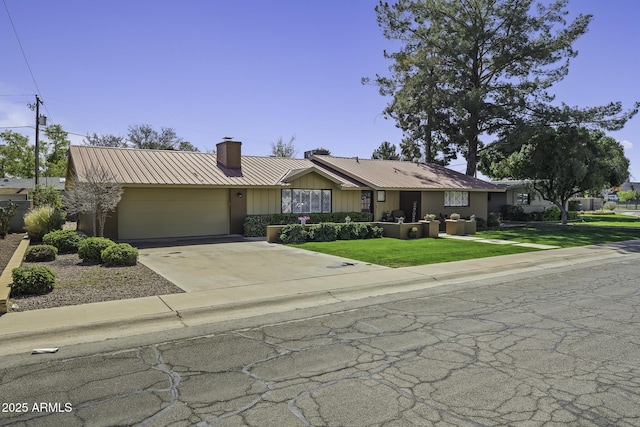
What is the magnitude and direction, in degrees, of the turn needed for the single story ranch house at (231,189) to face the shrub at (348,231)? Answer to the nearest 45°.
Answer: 0° — it already faces it

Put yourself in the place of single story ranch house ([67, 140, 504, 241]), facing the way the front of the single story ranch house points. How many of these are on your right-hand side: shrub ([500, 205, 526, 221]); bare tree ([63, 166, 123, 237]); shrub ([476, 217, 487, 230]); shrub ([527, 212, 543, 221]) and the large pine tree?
1

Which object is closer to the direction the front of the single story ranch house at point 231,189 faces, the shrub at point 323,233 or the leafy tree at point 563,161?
the shrub

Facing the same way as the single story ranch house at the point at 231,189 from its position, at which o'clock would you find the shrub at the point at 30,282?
The shrub is roughly at 2 o'clock from the single story ranch house.

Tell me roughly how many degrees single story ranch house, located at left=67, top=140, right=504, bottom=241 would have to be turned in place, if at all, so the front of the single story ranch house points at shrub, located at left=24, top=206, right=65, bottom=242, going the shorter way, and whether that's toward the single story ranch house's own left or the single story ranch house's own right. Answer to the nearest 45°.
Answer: approximately 90° to the single story ranch house's own right

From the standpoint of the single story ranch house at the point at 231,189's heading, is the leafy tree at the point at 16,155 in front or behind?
behind

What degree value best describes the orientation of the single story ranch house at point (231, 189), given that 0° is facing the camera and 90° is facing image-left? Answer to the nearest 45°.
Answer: approximately 315°

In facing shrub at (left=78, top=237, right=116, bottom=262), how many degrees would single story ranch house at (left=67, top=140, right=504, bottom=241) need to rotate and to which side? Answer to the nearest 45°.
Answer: approximately 45° to its right

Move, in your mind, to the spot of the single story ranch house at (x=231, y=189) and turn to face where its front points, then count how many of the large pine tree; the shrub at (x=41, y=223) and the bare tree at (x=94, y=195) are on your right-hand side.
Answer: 2

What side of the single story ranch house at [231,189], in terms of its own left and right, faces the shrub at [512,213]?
left

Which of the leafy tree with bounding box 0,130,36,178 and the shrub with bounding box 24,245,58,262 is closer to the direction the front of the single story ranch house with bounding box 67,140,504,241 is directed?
the shrub

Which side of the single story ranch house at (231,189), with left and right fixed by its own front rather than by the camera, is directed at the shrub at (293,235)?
front

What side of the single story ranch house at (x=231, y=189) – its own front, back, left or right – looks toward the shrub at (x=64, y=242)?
right

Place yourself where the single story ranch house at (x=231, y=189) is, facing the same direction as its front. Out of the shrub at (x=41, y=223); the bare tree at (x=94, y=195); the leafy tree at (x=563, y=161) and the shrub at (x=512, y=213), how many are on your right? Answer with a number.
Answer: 2

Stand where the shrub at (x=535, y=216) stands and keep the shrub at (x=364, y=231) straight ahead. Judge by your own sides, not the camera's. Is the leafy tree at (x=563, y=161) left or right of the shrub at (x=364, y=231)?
left
